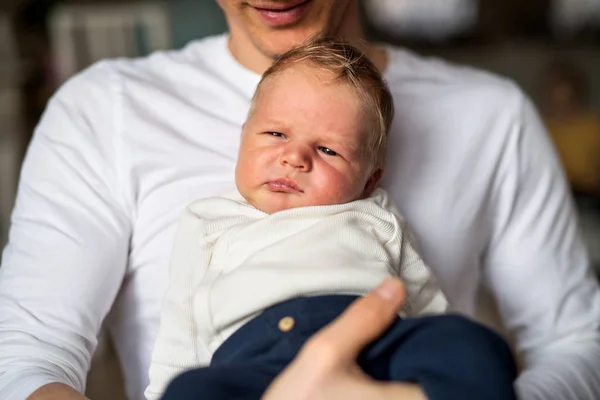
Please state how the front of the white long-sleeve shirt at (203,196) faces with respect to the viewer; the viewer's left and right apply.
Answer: facing the viewer

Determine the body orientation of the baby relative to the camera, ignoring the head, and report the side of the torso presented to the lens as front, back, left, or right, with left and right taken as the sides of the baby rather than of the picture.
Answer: front
